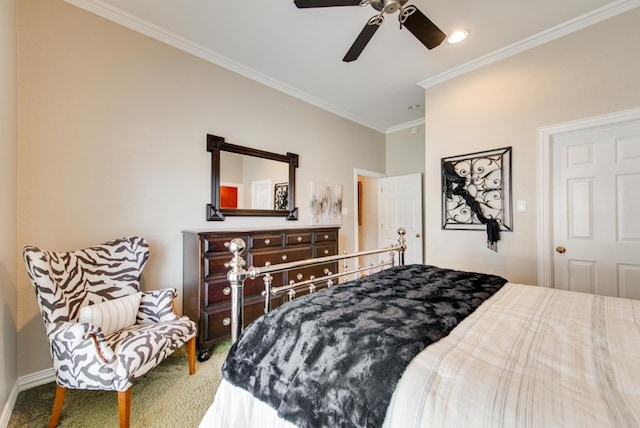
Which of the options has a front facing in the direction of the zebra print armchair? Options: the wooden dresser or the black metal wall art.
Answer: the black metal wall art

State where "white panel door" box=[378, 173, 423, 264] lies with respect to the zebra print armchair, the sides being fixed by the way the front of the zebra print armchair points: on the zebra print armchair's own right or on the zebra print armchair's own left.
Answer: on the zebra print armchair's own left

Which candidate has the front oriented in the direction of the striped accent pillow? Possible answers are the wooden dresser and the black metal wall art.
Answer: the black metal wall art

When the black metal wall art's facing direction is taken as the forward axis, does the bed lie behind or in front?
in front

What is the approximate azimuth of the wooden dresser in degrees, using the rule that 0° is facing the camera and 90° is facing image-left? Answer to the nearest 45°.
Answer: approximately 315°

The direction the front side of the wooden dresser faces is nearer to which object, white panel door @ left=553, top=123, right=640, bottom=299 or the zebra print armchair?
the white panel door

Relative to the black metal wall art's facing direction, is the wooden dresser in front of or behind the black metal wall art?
in front

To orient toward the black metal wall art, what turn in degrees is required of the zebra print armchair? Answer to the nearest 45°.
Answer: approximately 45° to its left

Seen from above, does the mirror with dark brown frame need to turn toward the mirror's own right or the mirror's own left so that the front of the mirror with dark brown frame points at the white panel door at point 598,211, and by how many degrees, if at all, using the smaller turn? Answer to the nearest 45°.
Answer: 0° — it already faces it

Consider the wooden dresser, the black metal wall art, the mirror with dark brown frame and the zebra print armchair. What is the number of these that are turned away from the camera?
0

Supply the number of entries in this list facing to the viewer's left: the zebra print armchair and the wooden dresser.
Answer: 0

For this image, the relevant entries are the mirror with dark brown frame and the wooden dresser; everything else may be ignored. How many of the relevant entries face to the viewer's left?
0

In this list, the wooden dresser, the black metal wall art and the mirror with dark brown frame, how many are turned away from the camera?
0

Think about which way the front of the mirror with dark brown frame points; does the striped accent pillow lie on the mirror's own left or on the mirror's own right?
on the mirror's own right

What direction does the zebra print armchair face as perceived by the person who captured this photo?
facing the viewer and to the right of the viewer
